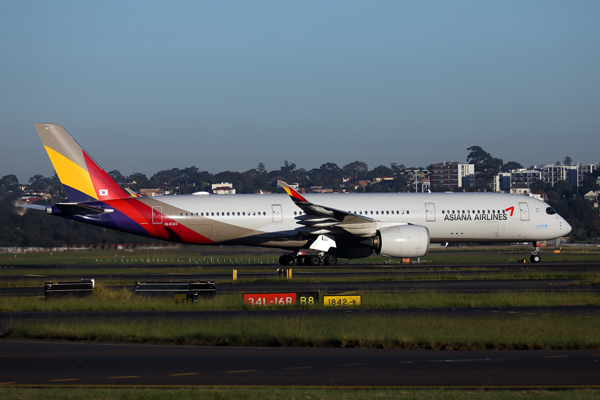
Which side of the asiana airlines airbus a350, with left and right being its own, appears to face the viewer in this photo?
right
